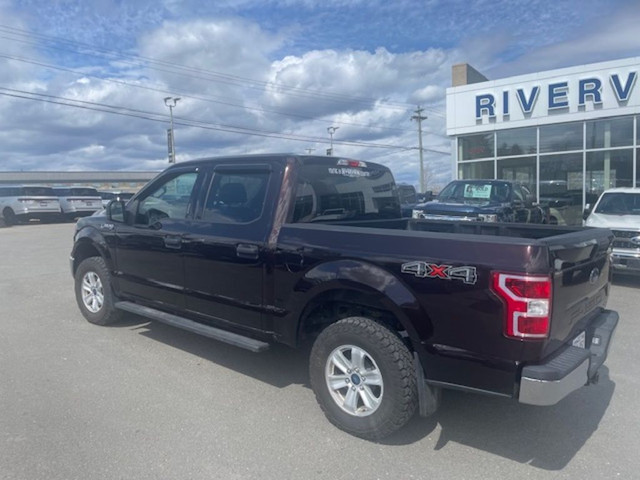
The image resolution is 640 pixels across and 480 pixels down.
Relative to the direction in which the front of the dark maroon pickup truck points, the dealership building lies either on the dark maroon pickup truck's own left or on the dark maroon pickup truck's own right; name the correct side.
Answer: on the dark maroon pickup truck's own right

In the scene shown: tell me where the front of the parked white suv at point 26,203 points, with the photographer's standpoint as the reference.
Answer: facing away from the viewer and to the left of the viewer

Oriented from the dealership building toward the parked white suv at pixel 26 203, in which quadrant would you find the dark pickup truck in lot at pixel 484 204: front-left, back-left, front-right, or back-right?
front-left

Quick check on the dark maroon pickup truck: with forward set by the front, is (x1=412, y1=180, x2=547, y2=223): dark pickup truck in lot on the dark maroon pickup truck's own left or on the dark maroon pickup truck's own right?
on the dark maroon pickup truck's own right

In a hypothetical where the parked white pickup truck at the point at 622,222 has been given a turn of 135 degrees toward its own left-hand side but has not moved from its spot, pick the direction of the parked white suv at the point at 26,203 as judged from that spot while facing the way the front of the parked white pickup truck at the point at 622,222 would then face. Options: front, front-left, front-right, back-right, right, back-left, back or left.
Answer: back-left

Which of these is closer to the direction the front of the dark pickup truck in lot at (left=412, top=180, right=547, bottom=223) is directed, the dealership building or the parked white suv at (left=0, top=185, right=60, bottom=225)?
the parked white suv

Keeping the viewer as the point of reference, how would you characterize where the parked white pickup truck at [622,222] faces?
facing the viewer

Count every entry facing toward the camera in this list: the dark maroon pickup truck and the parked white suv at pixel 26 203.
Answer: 0

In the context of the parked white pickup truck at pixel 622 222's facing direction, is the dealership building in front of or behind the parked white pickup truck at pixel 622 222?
behind

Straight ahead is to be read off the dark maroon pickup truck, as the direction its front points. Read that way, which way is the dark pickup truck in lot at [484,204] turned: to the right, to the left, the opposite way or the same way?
to the left

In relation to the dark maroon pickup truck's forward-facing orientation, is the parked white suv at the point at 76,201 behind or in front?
in front

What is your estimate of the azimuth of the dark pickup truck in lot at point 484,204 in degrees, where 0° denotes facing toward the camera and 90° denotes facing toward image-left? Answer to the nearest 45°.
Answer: approximately 45°

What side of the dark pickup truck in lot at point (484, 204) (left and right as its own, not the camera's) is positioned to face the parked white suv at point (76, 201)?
right

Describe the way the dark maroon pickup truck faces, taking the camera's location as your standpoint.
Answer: facing away from the viewer and to the left of the viewer
